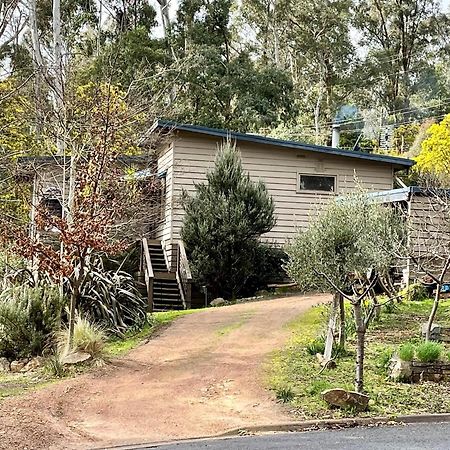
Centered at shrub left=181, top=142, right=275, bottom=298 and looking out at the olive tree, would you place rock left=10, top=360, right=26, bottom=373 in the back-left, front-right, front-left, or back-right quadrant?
front-right

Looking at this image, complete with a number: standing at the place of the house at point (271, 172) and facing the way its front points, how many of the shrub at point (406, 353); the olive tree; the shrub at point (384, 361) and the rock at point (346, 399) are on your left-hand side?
4

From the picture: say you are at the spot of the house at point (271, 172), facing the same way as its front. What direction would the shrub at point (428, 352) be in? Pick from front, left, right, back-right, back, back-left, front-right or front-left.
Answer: front

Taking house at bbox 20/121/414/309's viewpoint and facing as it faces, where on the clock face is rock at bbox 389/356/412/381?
The rock is roughly at 11 o'clock from the house.

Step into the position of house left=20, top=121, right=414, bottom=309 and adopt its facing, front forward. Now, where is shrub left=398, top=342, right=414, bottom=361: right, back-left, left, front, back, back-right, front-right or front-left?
left

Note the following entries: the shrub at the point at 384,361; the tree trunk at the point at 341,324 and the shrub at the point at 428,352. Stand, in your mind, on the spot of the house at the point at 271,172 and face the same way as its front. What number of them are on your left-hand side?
3

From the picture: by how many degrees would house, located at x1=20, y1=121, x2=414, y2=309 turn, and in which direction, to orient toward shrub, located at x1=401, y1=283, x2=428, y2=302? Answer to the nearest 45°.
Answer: approximately 135° to its left

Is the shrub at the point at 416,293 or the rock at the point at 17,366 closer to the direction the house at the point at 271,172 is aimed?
the rock

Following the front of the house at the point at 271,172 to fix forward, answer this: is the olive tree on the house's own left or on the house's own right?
on the house's own left

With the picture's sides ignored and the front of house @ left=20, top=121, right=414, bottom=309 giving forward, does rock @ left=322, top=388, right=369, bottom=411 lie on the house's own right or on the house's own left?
on the house's own left

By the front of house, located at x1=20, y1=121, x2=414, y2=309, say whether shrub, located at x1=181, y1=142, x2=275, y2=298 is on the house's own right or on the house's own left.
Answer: on the house's own left
